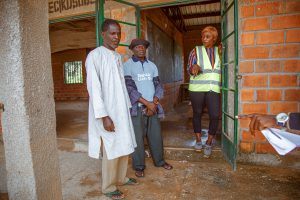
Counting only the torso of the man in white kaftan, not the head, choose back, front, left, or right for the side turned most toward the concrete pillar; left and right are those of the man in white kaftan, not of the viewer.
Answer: right

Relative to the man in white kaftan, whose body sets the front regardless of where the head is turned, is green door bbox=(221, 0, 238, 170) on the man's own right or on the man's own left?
on the man's own left

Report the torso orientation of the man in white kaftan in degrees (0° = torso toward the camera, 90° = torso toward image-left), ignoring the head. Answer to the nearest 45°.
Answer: approximately 315°

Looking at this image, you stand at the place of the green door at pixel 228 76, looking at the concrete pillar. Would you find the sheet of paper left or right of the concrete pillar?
left
